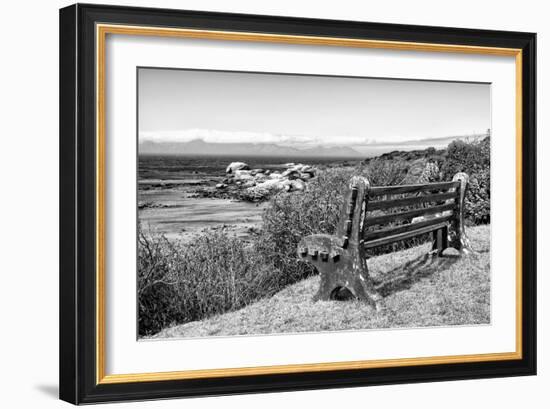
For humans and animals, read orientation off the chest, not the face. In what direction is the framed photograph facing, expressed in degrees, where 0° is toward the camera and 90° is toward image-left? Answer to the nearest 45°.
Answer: approximately 315°
